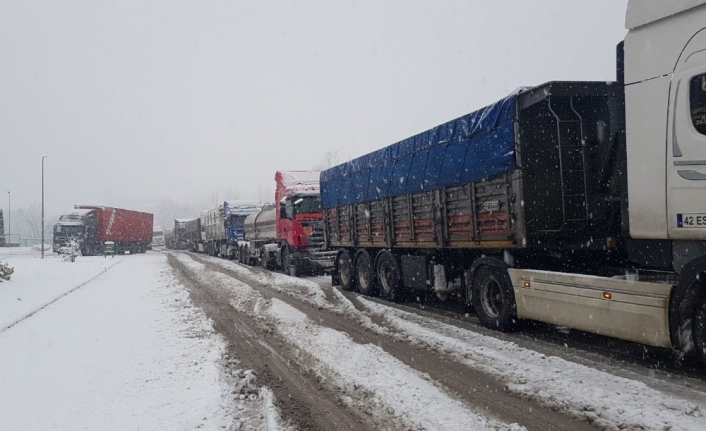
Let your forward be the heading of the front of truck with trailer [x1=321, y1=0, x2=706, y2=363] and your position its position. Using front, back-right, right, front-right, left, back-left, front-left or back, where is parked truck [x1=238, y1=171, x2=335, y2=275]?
back

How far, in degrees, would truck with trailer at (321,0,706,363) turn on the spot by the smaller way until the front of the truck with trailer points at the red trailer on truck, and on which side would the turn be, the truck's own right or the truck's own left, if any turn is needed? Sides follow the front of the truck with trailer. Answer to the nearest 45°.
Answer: approximately 180°

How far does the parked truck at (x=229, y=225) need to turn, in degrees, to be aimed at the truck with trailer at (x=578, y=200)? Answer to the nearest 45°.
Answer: approximately 45° to its right

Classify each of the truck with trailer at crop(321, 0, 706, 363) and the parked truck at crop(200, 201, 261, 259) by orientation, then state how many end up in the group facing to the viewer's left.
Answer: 0

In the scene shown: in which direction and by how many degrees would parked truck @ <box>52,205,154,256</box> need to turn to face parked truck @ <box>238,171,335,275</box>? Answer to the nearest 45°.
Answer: approximately 45° to its left

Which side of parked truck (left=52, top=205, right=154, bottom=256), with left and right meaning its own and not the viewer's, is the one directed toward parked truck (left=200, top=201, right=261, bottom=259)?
left

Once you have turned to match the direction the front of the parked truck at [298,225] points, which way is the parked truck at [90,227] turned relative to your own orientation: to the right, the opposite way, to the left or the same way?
to the right

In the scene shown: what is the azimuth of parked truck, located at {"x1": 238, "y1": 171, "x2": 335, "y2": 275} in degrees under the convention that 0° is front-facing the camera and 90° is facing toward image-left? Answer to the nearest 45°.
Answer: approximately 315°

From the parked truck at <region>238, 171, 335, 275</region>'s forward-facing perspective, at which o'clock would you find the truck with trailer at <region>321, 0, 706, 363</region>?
The truck with trailer is roughly at 1 o'clock from the parked truck.

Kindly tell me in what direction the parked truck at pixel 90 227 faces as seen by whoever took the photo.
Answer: facing the viewer and to the left of the viewer

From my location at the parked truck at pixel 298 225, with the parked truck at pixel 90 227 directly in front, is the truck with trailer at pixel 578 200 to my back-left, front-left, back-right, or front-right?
back-left

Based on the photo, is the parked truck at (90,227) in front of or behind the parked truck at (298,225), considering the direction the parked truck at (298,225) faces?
behind
